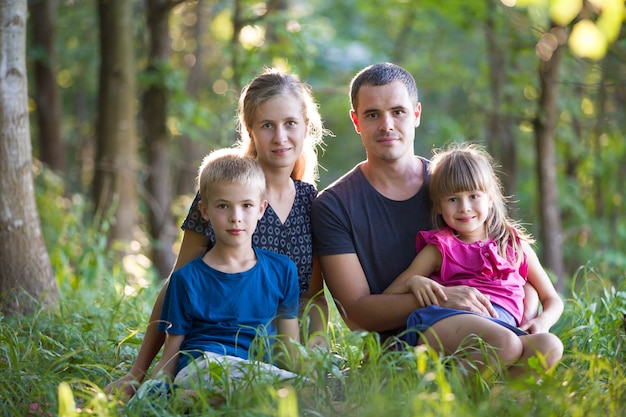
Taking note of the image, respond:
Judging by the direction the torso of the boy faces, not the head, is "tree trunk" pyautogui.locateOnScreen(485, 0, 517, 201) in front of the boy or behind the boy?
behind

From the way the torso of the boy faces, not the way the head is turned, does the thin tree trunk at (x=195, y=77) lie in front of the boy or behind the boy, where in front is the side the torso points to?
behind

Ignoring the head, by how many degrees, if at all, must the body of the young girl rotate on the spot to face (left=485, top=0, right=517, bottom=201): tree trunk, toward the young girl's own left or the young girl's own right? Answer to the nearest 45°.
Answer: approximately 180°

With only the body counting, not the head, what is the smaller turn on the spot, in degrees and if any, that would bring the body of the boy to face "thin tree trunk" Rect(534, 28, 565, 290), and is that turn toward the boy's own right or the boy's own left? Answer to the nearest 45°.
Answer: approximately 135° to the boy's own left

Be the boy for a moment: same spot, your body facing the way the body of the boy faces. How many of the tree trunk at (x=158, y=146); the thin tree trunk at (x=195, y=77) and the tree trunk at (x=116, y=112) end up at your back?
3

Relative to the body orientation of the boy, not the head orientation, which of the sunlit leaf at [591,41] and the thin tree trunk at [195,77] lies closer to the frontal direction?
the sunlit leaf

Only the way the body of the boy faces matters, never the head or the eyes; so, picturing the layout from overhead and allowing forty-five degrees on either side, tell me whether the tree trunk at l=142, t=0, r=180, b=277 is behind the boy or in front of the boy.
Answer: behind

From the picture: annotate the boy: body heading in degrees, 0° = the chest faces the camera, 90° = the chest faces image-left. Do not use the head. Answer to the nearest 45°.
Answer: approximately 0°

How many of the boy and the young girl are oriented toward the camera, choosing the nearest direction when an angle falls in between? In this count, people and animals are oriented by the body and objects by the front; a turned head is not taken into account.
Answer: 2
